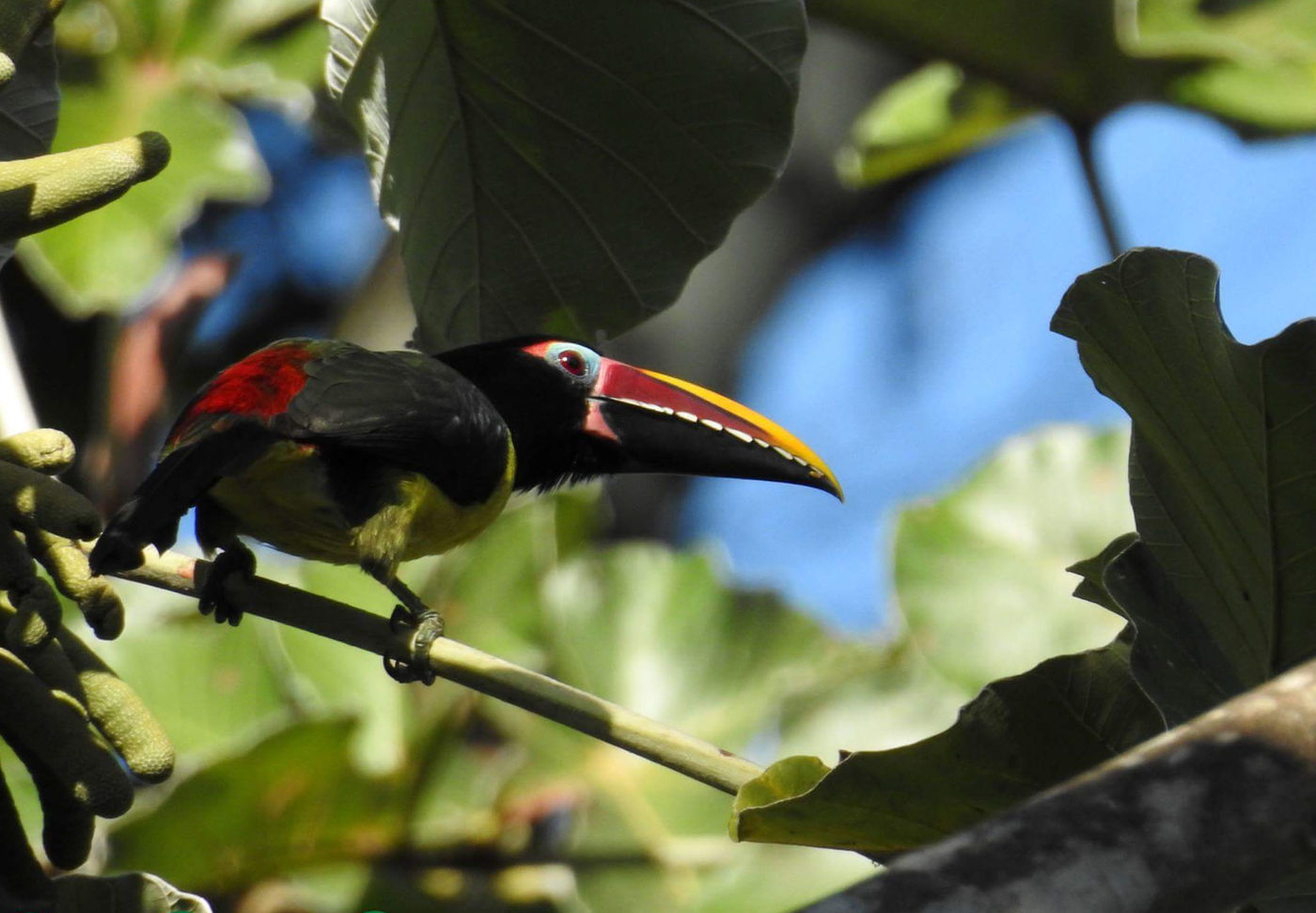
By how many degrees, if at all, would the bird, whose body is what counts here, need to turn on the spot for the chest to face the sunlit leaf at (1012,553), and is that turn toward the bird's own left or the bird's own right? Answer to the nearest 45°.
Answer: approximately 45° to the bird's own left

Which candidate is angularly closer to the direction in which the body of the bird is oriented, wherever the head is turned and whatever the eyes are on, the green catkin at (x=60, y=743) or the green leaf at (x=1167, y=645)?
the green leaf

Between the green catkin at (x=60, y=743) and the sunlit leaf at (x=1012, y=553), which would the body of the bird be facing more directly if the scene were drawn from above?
the sunlit leaf

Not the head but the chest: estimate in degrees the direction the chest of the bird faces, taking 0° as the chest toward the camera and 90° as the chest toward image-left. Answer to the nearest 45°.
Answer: approximately 270°
